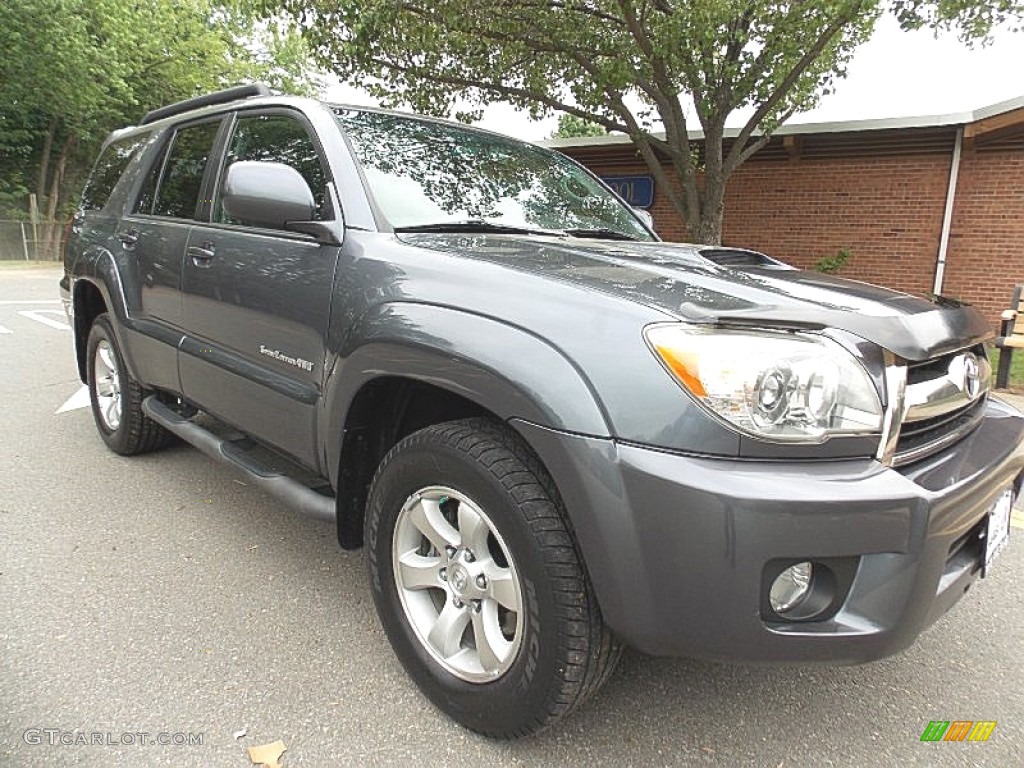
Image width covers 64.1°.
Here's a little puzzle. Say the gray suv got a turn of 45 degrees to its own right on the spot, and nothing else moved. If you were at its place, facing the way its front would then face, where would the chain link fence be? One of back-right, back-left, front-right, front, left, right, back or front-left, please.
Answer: back-right

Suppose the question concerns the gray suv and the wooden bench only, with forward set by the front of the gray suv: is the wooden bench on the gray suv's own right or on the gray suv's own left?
on the gray suv's own left

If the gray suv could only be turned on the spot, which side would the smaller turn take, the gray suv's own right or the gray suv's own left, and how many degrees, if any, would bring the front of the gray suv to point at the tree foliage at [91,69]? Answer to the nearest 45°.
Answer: approximately 180°

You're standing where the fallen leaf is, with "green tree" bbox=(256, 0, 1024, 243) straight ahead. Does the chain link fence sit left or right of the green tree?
left

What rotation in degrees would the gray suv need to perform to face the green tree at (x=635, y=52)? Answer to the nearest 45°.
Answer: approximately 135° to its left

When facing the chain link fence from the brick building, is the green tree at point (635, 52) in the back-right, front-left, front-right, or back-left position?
front-left

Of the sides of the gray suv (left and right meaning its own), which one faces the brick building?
left

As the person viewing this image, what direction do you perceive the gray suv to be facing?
facing the viewer and to the right of the viewer

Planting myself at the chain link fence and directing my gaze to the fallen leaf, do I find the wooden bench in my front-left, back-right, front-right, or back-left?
front-left
